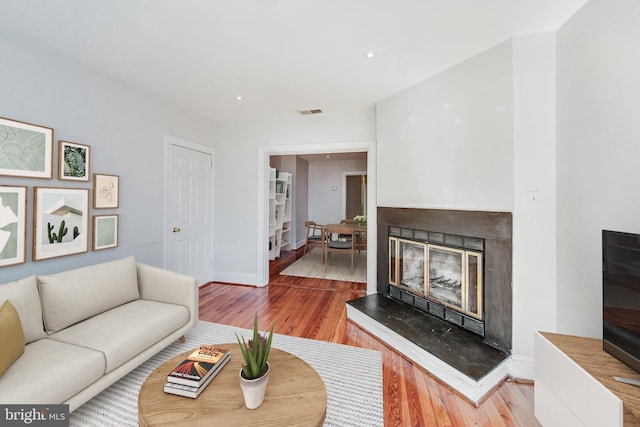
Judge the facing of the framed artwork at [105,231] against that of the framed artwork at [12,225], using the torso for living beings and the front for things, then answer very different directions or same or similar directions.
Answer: same or similar directions

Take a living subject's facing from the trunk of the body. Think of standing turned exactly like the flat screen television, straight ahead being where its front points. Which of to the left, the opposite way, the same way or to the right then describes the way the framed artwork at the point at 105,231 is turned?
the opposite way

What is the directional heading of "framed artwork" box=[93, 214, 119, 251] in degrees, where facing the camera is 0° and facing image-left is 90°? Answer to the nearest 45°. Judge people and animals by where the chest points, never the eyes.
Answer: approximately 315°

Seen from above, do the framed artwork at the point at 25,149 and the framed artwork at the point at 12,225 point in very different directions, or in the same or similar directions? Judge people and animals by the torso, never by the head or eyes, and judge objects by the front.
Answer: same or similar directions

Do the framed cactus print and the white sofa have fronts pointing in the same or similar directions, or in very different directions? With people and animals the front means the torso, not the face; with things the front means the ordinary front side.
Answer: same or similar directions

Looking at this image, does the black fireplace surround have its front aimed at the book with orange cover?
yes

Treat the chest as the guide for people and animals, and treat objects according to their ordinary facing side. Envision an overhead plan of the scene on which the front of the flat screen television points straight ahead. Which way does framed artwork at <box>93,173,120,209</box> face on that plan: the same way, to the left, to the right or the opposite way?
the opposite way

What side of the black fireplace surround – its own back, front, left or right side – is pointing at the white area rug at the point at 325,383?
front

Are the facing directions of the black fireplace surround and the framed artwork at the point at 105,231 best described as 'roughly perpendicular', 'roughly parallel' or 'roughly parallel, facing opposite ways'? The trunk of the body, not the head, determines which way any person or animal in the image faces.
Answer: roughly parallel, facing opposite ways

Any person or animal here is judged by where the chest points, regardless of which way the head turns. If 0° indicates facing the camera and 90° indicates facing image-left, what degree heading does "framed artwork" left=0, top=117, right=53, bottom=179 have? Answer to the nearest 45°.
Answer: approximately 315°

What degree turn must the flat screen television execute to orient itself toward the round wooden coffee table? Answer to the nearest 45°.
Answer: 0° — it already faces it

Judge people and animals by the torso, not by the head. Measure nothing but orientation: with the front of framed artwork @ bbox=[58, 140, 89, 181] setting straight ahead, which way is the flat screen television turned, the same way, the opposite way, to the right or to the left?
the opposite way

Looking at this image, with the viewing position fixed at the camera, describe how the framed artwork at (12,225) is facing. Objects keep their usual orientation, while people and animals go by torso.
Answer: facing the viewer and to the right of the viewer

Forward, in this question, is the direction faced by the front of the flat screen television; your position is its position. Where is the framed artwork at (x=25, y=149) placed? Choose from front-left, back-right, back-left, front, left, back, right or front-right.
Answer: front

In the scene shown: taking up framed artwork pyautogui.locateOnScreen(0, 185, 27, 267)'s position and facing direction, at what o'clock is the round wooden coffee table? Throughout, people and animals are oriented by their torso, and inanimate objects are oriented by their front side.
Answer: The round wooden coffee table is roughly at 1 o'clock from the framed artwork.
